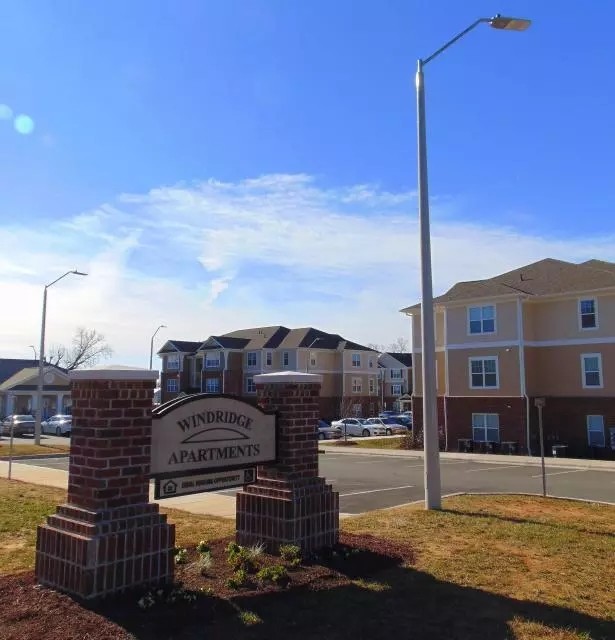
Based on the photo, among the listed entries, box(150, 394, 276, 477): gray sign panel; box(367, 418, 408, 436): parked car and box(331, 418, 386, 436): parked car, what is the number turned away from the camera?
0

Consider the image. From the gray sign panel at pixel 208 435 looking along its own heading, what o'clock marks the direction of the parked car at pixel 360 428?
The parked car is roughly at 8 o'clock from the gray sign panel.

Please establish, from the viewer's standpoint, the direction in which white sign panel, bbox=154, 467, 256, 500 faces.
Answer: facing the viewer and to the right of the viewer

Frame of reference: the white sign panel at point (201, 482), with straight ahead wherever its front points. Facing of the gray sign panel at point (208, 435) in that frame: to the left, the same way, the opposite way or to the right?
the same way

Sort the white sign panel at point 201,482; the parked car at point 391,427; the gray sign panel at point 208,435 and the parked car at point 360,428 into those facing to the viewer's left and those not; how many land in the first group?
0

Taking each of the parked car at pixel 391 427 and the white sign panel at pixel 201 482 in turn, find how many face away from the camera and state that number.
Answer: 0

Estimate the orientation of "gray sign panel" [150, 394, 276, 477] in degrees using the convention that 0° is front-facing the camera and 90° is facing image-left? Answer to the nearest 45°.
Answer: approximately 315°
